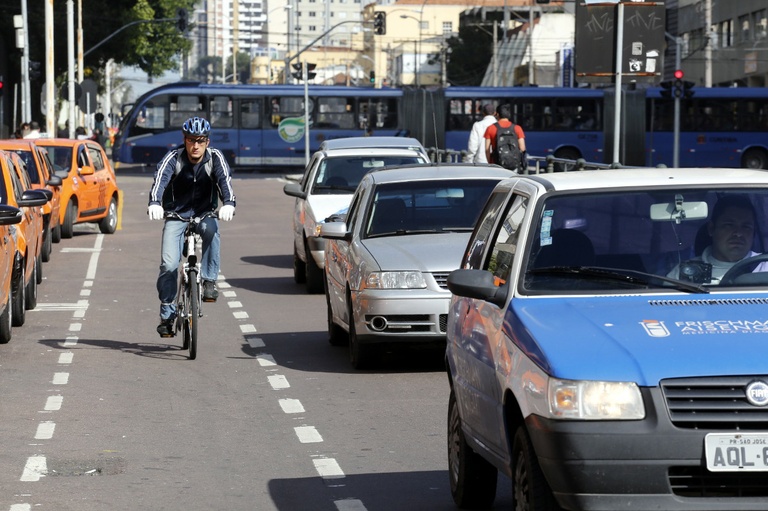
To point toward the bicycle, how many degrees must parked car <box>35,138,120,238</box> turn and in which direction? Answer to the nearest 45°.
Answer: approximately 45° to its left

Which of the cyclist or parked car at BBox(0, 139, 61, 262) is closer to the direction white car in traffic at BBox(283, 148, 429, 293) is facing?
the cyclist

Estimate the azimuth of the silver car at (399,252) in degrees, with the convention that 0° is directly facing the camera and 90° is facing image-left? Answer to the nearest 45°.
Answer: approximately 0°

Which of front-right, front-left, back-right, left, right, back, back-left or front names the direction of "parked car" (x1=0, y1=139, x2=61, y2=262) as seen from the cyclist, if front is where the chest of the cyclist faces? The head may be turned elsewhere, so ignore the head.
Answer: back

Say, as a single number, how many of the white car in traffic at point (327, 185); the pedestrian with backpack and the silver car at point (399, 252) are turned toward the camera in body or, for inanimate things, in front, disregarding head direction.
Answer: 2

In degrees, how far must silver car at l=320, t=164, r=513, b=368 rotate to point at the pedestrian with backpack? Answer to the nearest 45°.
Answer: approximately 180°

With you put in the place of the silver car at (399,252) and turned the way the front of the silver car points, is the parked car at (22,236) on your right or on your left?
on your right

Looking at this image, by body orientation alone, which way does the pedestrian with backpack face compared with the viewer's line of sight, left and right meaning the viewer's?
facing away from the viewer

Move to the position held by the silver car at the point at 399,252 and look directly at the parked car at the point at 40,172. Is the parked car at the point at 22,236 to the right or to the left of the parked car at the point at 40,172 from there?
left

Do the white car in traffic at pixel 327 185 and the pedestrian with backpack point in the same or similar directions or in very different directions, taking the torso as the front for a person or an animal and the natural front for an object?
very different directions
